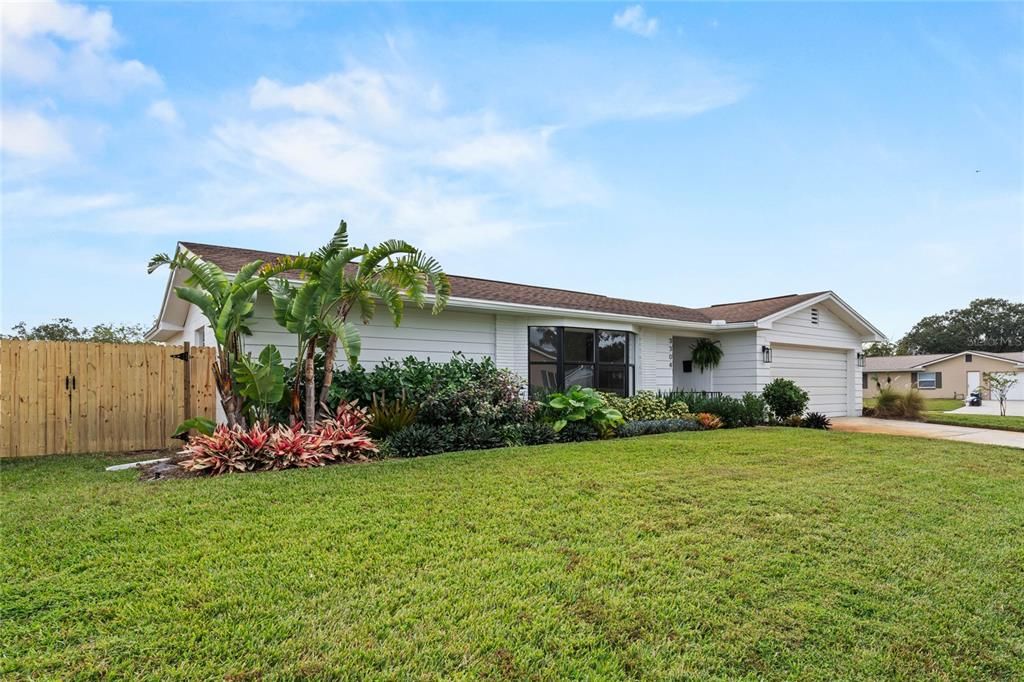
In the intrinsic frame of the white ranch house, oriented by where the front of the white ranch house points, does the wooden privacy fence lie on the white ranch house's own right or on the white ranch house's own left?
on the white ranch house's own right

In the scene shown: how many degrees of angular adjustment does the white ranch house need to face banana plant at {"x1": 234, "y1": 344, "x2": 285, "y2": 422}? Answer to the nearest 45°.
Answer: approximately 90° to its right

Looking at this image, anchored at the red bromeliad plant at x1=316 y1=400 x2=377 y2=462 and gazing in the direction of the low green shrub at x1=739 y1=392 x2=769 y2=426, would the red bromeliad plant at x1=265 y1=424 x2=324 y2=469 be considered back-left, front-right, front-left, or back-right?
back-right

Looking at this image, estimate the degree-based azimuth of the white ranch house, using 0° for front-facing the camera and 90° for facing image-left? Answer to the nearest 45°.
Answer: approximately 315°

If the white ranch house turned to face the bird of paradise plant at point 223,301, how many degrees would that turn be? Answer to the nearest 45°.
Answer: approximately 90° to its right

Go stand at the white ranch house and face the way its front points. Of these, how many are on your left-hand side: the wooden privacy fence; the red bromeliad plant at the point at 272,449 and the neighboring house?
1

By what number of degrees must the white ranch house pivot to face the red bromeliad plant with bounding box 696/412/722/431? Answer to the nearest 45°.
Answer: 0° — it already faces it

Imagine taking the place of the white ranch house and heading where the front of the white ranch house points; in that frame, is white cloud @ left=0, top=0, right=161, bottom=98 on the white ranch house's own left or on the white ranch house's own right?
on the white ranch house's own right

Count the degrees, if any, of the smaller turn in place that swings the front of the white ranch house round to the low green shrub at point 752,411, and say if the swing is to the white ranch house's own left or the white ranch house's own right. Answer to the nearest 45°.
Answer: approximately 45° to the white ranch house's own left
